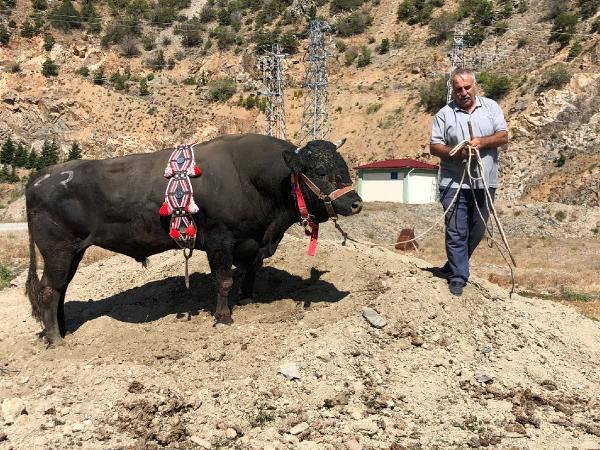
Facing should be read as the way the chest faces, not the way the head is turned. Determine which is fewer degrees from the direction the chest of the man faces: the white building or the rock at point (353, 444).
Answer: the rock

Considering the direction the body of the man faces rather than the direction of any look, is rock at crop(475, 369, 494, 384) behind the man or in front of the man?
in front

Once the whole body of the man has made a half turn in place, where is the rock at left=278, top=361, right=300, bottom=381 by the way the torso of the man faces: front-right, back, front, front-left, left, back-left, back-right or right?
back-left

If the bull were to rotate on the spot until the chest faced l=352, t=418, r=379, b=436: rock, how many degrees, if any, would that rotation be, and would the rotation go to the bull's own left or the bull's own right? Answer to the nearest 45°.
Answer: approximately 45° to the bull's own right

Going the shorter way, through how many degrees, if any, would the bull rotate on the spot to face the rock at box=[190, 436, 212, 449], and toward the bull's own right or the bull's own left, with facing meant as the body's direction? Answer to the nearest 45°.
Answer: approximately 90° to the bull's own right

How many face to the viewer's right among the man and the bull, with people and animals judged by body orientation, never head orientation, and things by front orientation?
1

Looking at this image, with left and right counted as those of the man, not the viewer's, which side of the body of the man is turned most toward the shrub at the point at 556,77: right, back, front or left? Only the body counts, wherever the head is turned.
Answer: back

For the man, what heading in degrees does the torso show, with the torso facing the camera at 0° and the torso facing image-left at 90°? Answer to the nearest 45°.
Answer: approximately 0°

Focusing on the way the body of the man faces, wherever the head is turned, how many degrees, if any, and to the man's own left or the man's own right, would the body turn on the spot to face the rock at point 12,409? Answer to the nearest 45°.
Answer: approximately 45° to the man's own right

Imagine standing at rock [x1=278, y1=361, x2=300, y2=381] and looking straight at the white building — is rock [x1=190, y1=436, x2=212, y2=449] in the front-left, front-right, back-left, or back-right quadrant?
back-left

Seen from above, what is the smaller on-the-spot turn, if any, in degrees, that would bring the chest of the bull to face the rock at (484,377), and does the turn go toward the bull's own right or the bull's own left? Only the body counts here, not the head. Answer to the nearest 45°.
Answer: approximately 45° to the bull's own right

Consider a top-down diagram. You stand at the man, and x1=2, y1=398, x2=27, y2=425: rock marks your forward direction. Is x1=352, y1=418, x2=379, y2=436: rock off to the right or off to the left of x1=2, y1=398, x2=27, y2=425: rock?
left

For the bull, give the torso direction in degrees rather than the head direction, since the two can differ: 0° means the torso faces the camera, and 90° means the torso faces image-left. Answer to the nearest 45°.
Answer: approximately 270°

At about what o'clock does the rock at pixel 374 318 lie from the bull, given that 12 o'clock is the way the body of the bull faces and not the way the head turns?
The rock is roughly at 1 o'clock from the bull.
